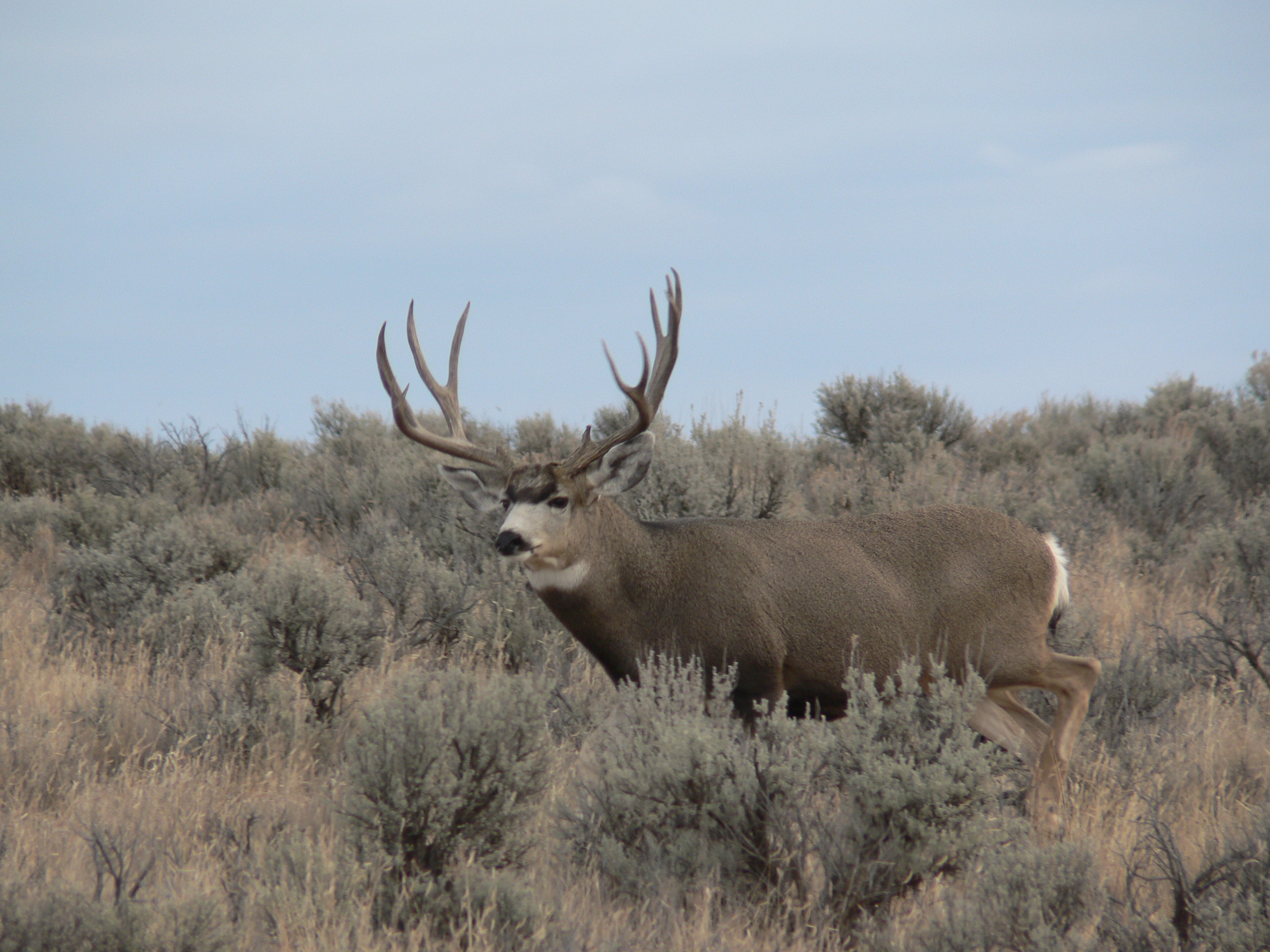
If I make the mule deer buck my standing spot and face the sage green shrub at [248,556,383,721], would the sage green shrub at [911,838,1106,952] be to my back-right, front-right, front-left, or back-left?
back-left

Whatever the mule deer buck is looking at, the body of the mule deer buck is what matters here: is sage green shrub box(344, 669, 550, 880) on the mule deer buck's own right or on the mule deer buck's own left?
on the mule deer buck's own left

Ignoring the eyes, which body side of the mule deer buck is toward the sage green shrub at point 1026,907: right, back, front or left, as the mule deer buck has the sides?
left

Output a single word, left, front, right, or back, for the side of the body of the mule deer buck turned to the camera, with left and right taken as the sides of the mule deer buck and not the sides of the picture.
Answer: left

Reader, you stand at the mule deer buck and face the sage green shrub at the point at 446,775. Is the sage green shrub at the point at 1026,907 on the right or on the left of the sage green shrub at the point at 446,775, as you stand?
left
